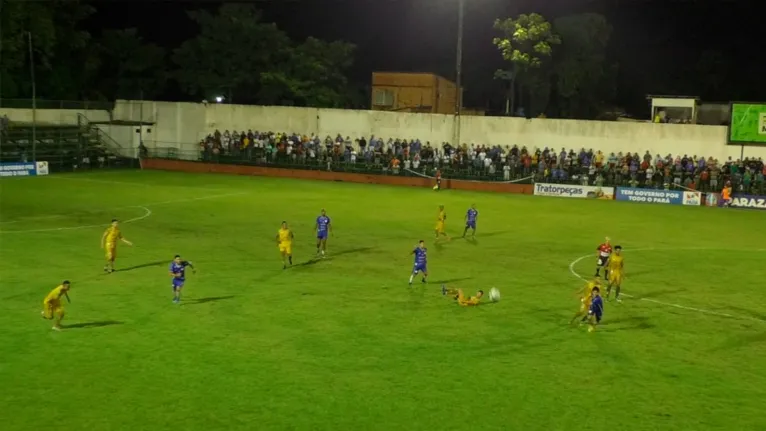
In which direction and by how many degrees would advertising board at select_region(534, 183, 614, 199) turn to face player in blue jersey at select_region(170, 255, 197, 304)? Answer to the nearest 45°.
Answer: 0° — it already faces them

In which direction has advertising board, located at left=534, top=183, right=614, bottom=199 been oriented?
toward the camera

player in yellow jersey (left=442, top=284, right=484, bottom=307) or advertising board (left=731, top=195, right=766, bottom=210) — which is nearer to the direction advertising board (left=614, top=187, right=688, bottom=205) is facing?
the player in yellow jersey

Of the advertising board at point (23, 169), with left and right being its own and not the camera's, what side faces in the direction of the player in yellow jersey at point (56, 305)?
front

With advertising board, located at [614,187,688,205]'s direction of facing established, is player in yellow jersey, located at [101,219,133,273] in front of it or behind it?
in front

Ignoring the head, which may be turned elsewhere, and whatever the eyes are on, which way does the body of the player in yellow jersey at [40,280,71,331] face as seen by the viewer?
to the viewer's right

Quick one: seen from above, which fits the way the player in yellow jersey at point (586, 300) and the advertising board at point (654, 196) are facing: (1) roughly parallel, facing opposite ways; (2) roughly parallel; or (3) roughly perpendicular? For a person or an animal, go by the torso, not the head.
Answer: roughly perpendicular

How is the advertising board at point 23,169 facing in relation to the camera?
toward the camera

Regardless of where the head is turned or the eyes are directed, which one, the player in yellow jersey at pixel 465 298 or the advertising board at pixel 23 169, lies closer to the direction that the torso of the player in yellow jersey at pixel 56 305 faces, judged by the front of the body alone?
the player in yellow jersey

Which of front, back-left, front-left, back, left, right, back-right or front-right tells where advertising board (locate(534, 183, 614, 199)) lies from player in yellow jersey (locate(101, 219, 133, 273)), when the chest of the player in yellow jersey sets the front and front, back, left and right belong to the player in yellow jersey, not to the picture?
front-left

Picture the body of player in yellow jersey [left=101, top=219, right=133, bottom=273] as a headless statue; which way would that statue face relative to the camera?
to the viewer's right

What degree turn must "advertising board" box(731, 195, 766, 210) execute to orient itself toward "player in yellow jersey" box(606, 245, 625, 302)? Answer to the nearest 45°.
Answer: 0° — it already faces them

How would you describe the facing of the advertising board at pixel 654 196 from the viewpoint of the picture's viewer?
facing the viewer
